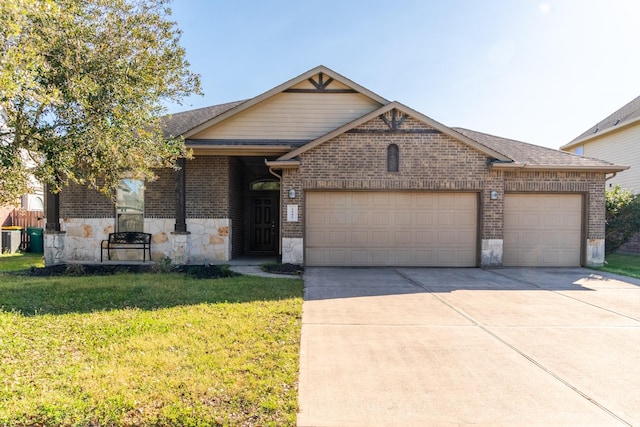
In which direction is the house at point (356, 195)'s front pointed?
toward the camera

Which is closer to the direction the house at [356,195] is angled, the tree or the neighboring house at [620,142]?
the tree

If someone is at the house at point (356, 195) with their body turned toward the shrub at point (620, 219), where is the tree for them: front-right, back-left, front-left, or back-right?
back-right

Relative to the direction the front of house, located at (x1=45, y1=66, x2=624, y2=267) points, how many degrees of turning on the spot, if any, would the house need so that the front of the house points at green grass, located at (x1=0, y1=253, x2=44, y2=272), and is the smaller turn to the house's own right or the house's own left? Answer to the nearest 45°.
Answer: approximately 90° to the house's own right

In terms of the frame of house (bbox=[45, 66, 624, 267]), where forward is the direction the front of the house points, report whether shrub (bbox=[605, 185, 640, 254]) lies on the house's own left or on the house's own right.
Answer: on the house's own left

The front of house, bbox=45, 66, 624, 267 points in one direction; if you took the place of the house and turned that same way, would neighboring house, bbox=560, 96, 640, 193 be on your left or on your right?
on your left

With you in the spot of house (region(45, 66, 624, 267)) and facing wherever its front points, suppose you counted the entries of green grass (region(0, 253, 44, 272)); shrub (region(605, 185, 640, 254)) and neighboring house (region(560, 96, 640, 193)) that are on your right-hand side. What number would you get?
1

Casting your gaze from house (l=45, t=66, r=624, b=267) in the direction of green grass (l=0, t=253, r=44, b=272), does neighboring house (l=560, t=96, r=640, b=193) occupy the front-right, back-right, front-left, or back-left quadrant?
back-right

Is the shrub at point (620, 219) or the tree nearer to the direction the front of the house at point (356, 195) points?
the tree

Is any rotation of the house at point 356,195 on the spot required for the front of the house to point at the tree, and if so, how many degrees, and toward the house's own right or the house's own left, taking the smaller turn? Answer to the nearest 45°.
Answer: approximately 45° to the house's own right

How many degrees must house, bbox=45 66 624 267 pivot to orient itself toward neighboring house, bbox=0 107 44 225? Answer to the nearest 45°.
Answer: approximately 45° to its right
